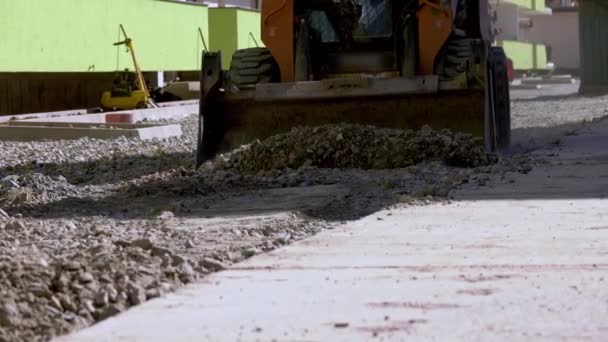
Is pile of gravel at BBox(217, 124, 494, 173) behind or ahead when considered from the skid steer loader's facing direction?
ahead

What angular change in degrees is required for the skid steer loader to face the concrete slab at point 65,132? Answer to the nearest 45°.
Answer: approximately 135° to its right

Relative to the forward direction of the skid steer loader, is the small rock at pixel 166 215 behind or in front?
in front

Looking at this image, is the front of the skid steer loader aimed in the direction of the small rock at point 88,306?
yes

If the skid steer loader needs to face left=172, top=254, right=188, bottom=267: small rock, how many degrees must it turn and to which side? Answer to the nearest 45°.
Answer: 0° — it already faces it

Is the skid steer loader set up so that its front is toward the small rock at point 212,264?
yes

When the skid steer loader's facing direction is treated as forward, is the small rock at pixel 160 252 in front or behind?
in front

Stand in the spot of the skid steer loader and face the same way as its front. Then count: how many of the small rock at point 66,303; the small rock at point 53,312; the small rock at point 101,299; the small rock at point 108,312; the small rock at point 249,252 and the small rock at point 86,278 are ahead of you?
6

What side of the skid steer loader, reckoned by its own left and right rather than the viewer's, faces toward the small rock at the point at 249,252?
front

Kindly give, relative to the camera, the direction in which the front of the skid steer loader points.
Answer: facing the viewer

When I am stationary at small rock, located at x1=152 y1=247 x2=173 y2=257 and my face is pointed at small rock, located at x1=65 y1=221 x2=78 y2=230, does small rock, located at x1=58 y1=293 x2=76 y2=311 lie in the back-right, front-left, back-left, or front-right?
back-left

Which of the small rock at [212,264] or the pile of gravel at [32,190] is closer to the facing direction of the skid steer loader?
the small rock

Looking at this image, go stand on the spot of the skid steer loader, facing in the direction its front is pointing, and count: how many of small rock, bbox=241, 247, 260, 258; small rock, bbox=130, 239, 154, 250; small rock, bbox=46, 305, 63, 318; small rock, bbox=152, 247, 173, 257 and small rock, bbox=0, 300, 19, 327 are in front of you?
5

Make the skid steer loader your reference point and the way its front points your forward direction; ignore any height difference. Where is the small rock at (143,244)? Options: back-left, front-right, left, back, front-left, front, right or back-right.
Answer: front
